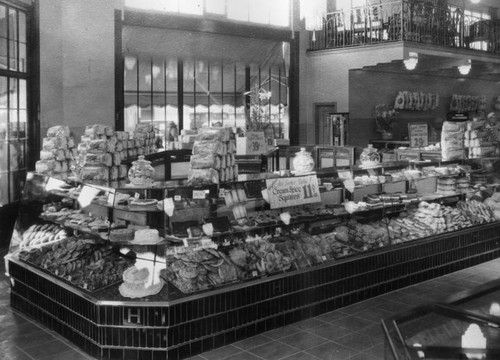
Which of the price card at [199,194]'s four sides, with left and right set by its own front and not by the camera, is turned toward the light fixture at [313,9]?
back

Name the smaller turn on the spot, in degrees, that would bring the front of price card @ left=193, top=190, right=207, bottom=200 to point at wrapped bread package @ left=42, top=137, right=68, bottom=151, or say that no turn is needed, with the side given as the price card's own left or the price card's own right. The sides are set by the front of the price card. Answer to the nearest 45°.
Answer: approximately 135° to the price card's own right

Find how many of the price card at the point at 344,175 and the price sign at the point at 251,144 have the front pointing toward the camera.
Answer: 2

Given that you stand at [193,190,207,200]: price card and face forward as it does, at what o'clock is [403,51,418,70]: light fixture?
The light fixture is roughly at 7 o'clock from the price card.

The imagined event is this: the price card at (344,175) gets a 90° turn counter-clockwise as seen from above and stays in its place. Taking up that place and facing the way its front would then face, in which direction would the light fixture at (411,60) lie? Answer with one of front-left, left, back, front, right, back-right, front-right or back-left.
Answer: left

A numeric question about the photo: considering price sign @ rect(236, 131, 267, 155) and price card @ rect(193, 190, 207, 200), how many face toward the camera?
2

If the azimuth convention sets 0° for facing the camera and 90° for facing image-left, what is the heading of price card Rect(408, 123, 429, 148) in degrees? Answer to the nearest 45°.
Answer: approximately 0°

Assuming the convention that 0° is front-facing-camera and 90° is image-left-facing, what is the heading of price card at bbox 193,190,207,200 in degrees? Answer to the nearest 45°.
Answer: approximately 0°
